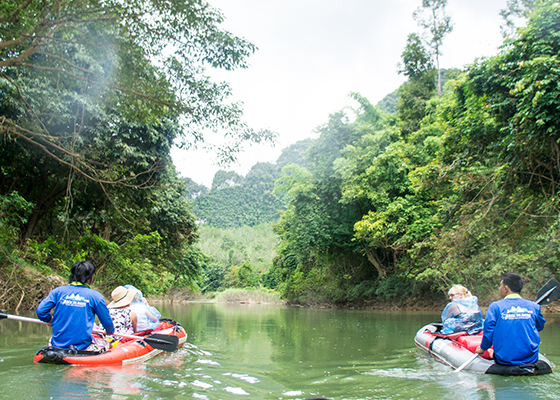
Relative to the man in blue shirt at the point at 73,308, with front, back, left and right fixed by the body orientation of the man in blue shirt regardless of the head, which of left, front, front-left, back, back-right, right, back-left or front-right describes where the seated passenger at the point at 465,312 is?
right

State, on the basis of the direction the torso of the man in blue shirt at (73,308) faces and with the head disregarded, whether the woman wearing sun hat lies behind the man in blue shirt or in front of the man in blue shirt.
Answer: in front

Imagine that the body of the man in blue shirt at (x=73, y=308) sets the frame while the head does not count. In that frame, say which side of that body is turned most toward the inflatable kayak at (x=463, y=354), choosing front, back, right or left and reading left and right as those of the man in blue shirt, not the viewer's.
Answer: right

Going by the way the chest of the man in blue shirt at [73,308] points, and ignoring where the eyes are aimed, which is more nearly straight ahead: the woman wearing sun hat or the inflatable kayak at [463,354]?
the woman wearing sun hat

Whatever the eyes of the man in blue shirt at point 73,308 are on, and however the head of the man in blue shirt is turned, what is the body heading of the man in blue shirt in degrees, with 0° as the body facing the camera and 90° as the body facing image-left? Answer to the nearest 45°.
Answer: approximately 180°

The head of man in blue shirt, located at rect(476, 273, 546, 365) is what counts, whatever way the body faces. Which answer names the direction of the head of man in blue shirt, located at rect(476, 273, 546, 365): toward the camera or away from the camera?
away from the camera

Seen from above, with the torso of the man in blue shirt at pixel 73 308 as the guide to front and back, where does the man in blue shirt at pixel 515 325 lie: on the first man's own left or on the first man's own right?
on the first man's own right
